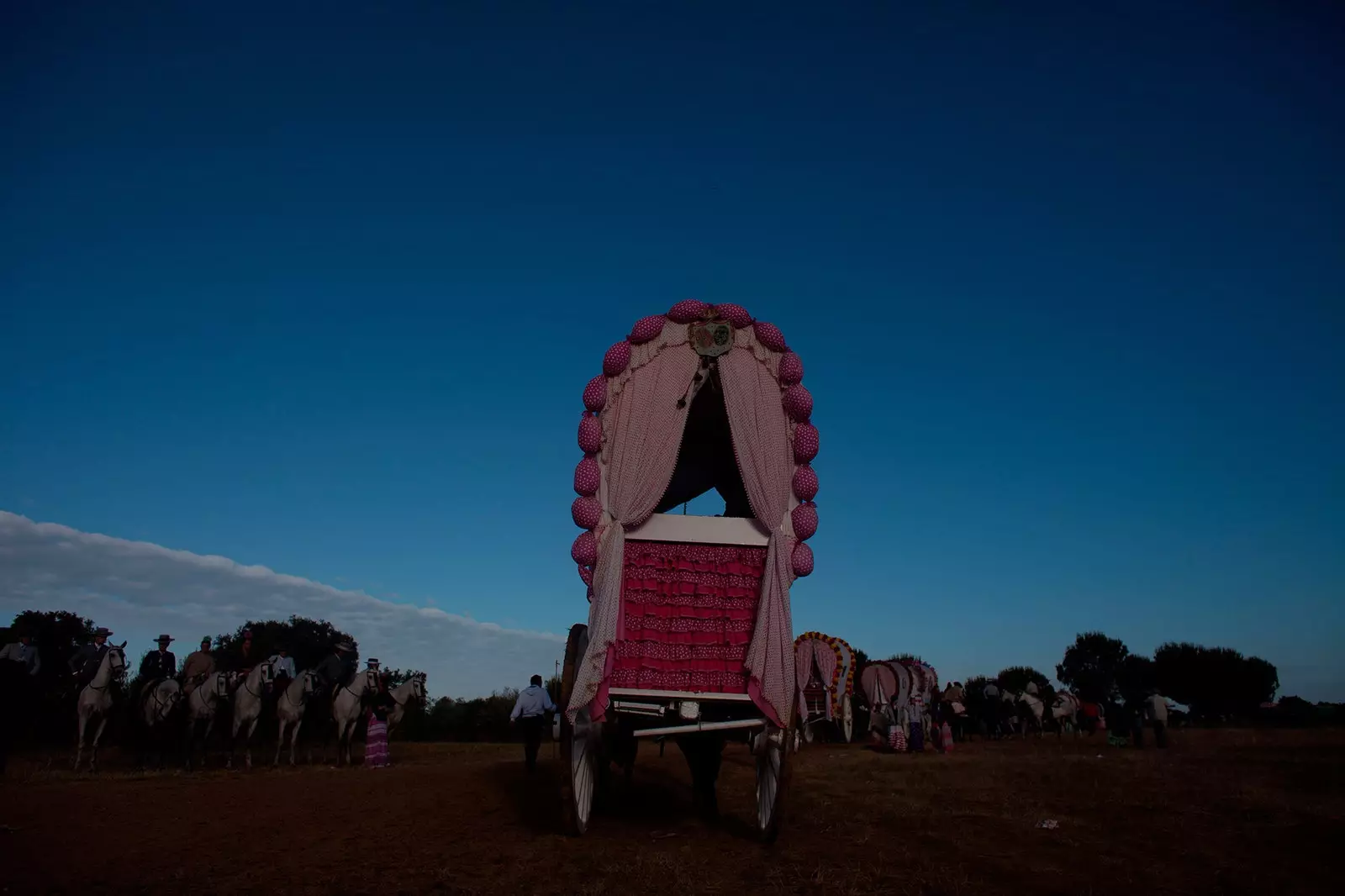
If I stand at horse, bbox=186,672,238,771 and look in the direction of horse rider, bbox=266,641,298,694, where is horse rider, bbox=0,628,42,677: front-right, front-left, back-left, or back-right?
back-left

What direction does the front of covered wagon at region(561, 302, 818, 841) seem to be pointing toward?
away from the camera

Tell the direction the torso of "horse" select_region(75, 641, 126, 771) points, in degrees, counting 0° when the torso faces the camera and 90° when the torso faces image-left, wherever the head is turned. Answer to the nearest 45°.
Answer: approximately 315°

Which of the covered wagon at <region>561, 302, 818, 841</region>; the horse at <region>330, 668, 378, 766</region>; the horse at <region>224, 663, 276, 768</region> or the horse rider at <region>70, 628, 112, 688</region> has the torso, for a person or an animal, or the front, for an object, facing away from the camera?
the covered wagon

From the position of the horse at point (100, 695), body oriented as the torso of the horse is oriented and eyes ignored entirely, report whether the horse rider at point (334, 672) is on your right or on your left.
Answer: on your left

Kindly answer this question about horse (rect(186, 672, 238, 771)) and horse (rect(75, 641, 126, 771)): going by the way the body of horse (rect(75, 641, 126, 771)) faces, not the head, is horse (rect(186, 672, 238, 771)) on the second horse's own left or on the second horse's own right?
on the second horse's own left

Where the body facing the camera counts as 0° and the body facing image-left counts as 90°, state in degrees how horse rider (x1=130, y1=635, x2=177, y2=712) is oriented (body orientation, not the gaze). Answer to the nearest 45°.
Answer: approximately 315°

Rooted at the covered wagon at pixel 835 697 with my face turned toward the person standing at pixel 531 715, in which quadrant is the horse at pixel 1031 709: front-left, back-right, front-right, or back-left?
back-left

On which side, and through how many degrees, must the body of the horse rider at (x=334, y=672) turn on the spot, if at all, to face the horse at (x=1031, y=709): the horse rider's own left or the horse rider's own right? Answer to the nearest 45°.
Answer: approximately 45° to the horse rider's own left
